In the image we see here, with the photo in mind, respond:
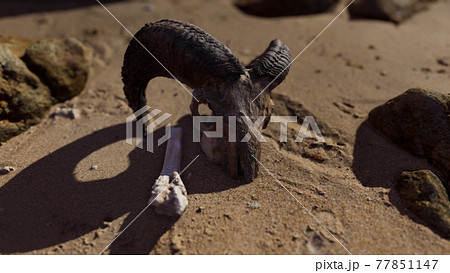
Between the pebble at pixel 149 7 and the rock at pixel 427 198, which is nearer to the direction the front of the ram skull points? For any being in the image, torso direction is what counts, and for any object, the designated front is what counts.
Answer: the rock

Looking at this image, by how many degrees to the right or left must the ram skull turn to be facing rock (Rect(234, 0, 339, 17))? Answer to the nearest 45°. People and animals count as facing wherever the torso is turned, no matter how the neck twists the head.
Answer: approximately 135° to its left

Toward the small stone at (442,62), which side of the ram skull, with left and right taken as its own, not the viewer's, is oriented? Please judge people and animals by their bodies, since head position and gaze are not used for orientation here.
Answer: left

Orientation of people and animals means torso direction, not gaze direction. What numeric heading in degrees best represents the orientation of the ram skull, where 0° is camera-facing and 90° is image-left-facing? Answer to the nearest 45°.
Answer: approximately 315°

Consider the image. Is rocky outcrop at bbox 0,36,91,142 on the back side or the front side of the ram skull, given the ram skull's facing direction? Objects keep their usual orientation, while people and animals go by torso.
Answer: on the back side
